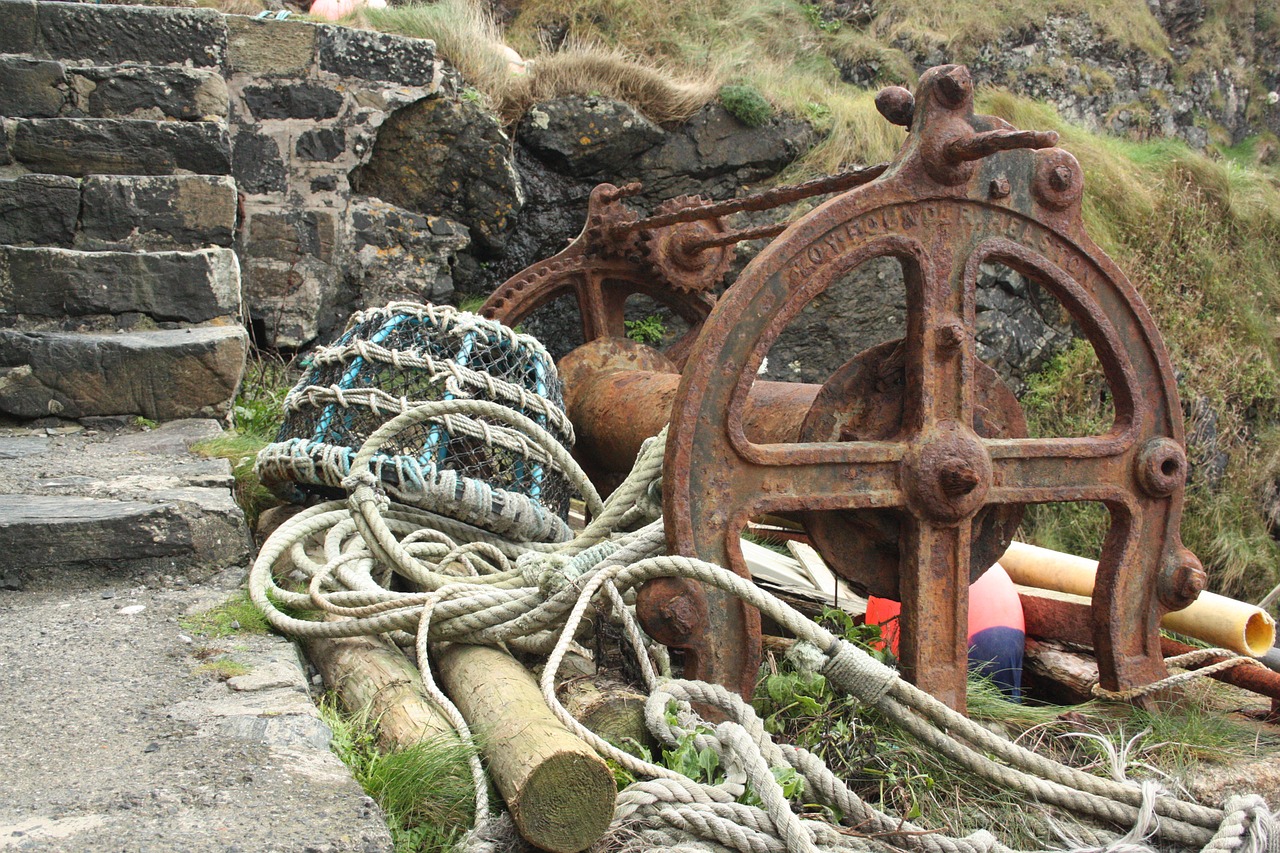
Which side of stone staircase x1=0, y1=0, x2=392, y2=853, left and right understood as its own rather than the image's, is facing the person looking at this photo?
front

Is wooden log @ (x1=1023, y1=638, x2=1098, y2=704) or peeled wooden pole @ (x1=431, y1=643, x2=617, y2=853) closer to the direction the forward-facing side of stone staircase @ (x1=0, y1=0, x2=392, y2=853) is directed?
the peeled wooden pole

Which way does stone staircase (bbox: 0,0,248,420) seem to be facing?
toward the camera

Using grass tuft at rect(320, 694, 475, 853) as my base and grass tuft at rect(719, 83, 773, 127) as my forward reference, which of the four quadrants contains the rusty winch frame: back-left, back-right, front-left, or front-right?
front-right

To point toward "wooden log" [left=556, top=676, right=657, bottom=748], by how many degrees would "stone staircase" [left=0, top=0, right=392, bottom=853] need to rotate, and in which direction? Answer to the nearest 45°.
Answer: approximately 45° to its left

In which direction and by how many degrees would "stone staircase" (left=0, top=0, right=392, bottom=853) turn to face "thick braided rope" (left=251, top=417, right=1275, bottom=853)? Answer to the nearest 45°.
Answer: approximately 45° to its left

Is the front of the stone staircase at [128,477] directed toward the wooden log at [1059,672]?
no

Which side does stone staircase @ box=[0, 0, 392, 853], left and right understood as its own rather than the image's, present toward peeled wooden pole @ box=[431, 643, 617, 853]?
front

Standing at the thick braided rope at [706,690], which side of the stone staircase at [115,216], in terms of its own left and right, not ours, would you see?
front

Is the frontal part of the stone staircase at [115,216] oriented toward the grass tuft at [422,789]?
yes

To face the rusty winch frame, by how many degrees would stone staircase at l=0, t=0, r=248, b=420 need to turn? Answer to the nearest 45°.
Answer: approximately 45° to its left

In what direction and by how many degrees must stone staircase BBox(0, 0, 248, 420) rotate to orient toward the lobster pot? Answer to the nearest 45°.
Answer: approximately 45° to its left

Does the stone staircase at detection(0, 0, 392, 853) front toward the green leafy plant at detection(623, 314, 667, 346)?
no
